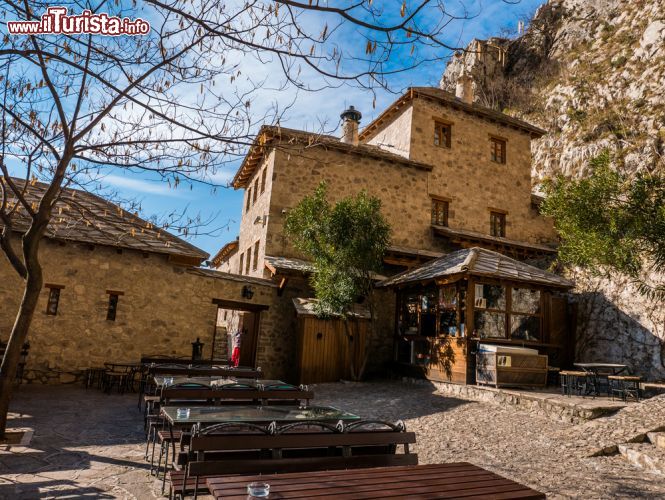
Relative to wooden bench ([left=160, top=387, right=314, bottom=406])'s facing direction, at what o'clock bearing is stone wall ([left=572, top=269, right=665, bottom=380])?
The stone wall is roughly at 8 o'clock from the wooden bench.

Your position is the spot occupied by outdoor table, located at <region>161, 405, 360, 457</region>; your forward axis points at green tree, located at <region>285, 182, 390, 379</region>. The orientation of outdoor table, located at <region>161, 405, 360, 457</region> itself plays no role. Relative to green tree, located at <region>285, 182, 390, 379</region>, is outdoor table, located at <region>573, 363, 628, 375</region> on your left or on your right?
right

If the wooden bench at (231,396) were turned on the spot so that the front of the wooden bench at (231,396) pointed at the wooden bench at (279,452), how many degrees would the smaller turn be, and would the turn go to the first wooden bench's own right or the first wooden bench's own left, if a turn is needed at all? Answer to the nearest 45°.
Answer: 0° — it already faces it

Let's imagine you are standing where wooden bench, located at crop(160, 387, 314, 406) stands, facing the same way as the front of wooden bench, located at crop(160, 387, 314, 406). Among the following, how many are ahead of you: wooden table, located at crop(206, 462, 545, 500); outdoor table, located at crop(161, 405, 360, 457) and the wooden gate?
2

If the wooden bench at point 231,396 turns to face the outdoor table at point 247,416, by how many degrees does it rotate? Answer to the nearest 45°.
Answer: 0° — it already faces it

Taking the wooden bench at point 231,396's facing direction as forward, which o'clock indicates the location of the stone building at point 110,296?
The stone building is roughly at 5 o'clock from the wooden bench.
